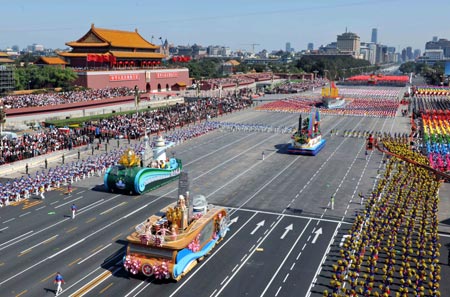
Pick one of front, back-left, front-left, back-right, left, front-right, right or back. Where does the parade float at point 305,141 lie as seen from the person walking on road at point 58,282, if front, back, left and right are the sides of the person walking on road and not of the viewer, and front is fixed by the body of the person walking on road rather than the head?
back

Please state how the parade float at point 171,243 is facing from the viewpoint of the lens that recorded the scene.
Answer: facing the viewer and to the left of the viewer

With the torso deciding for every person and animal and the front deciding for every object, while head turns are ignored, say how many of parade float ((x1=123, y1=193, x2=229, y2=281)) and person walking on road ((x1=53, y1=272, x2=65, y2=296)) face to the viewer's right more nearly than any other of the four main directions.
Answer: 0

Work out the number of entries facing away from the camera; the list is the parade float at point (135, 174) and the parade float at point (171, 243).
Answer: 0

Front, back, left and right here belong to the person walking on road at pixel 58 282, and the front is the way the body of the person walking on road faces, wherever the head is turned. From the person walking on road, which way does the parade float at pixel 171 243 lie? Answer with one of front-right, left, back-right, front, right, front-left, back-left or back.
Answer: back-left

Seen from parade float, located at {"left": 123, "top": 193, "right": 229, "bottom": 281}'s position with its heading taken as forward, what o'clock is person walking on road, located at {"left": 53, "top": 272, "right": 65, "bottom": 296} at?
The person walking on road is roughly at 1 o'clock from the parade float.

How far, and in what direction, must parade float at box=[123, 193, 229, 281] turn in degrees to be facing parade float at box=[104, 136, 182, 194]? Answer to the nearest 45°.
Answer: approximately 135° to its right

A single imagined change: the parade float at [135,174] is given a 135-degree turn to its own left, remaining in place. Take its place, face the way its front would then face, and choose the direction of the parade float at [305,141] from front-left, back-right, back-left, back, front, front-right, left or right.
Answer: front-left

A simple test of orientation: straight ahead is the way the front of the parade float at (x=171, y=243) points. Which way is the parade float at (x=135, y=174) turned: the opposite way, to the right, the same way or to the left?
the same way

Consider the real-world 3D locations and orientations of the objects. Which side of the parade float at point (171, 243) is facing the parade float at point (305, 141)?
back

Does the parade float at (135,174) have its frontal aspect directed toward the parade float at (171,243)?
no

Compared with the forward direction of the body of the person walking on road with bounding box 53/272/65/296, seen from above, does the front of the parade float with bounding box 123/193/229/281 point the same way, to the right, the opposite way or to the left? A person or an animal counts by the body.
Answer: the same way

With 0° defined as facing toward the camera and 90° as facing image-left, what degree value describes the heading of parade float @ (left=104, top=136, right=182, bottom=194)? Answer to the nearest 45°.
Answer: approximately 45°

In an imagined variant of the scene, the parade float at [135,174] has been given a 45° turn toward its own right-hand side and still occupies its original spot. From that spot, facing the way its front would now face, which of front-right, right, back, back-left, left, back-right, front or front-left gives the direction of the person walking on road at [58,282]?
left
